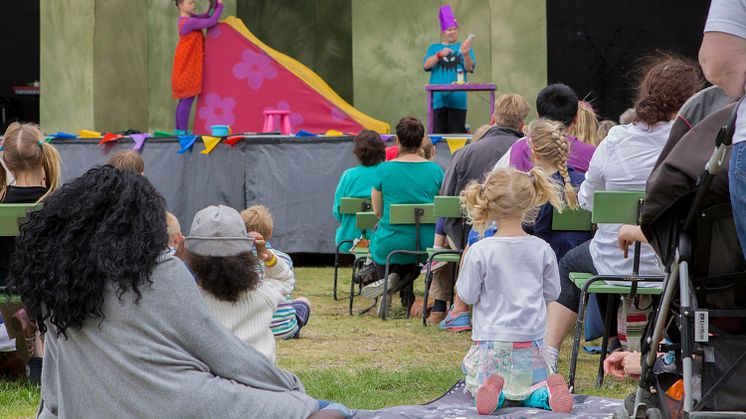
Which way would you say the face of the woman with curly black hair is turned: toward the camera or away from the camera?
away from the camera

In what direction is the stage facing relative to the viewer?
toward the camera

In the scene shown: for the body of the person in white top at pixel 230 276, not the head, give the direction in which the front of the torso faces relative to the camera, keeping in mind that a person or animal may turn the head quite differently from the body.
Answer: away from the camera

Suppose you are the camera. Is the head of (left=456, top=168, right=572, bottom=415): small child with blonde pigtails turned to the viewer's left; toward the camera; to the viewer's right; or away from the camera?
away from the camera

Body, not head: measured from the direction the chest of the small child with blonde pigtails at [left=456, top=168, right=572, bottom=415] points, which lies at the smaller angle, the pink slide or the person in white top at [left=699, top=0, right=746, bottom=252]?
the pink slide

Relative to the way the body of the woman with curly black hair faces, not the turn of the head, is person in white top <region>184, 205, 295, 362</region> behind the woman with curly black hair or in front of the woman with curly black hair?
in front

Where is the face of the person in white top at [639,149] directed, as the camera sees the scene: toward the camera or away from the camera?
away from the camera

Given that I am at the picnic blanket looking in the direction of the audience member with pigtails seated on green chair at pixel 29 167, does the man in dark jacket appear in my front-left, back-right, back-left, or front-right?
front-right

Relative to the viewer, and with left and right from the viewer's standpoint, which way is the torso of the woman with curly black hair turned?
facing away from the viewer and to the right of the viewer

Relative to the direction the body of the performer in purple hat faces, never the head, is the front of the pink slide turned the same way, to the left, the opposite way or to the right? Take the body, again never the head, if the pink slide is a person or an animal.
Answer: to the left

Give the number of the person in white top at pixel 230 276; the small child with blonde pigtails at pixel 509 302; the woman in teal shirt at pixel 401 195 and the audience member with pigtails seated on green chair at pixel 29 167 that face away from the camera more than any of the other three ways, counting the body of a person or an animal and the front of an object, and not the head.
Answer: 4

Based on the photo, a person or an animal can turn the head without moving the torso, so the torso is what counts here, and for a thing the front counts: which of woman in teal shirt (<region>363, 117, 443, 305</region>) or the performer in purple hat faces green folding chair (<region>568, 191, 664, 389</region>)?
the performer in purple hat

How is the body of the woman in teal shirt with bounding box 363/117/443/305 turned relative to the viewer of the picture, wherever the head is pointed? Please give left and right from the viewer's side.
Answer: facing away from the viewer

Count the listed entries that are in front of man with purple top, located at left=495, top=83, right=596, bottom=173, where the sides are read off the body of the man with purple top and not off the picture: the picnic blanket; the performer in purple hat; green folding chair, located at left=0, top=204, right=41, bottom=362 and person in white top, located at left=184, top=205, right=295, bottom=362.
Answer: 1

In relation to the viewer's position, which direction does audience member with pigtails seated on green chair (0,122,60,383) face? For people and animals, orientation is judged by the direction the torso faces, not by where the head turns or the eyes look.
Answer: facing away from the viewer

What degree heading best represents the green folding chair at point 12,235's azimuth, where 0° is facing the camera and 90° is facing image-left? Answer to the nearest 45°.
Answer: approximately 180°

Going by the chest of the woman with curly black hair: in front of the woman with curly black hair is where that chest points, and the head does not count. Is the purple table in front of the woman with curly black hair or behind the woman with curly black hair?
in front

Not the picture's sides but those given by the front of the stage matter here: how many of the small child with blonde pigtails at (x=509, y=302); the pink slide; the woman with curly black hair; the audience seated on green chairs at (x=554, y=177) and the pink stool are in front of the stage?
3

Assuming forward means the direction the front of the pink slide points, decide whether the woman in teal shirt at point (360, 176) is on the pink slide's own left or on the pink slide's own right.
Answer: on the pink slide's own right
